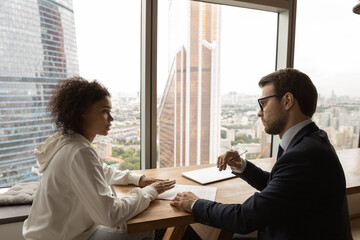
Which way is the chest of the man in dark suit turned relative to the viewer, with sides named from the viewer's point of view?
facing to the left of the viewer

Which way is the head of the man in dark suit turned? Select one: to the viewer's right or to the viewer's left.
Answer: to the viewer's left

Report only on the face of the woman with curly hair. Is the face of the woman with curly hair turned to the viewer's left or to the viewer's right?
to the viewer's right

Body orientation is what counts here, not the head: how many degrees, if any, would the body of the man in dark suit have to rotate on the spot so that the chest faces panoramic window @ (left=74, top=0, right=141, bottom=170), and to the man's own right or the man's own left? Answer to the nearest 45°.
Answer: approximately 45° to the man's own right

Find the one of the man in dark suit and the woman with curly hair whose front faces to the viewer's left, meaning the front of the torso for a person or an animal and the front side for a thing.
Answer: the man in dark suit

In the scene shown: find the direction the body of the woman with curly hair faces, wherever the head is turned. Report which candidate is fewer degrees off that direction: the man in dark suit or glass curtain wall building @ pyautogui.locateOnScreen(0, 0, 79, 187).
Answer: the man in dark suit

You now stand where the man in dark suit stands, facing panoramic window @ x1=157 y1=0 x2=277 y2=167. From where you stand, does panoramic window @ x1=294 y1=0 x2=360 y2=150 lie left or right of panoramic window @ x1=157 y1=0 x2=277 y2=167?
right

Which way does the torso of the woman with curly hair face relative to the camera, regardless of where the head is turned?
to the viewer's right

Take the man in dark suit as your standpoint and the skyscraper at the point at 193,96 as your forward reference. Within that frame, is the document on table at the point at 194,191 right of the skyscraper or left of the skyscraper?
left

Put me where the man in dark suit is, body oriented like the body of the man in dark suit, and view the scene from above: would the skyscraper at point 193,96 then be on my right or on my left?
on my right

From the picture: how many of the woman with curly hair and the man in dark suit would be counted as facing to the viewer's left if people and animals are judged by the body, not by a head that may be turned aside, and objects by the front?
1
